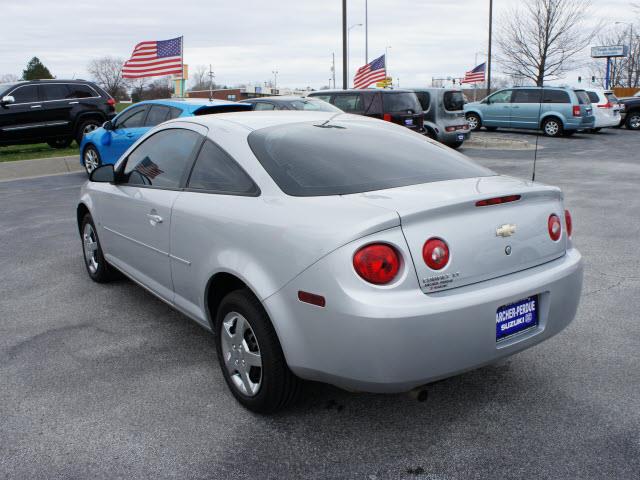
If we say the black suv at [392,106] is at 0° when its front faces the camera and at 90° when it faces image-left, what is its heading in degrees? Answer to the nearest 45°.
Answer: approximately 135°

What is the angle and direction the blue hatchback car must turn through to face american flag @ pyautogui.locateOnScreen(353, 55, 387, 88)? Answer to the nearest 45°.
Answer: approximately 90° to its right

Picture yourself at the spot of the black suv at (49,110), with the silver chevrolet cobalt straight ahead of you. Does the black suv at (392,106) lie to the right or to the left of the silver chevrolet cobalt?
left

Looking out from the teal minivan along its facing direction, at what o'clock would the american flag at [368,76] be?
The american flag is roughly at 11 o'clock from the teal minivan.

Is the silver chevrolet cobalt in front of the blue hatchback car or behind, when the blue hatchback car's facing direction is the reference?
behind

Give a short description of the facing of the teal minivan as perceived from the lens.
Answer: facing away from the viewer and to the left of the viewer

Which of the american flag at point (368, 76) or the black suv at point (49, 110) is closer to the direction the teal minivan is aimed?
the american flag

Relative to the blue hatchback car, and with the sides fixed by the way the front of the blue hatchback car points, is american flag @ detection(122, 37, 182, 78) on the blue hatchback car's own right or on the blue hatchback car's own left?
on the blue hatchback car's own right

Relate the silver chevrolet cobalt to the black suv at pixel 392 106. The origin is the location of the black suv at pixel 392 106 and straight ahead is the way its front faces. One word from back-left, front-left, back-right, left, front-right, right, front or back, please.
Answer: back-left

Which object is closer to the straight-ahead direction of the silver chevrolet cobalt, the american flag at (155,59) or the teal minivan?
the american flag

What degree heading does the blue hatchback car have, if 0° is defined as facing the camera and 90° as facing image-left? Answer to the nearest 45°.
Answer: approximately 135°
